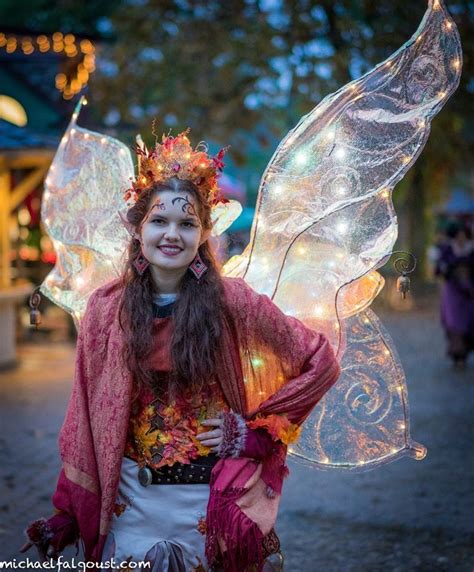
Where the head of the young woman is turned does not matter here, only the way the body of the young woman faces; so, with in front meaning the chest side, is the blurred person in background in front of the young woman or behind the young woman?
behind

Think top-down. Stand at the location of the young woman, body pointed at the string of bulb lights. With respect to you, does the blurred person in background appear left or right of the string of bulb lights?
right

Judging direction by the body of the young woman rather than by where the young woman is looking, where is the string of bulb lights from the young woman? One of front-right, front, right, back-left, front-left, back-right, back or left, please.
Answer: back

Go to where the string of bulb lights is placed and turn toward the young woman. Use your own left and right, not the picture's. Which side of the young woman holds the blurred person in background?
left

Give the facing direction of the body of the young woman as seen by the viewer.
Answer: toward the camera
